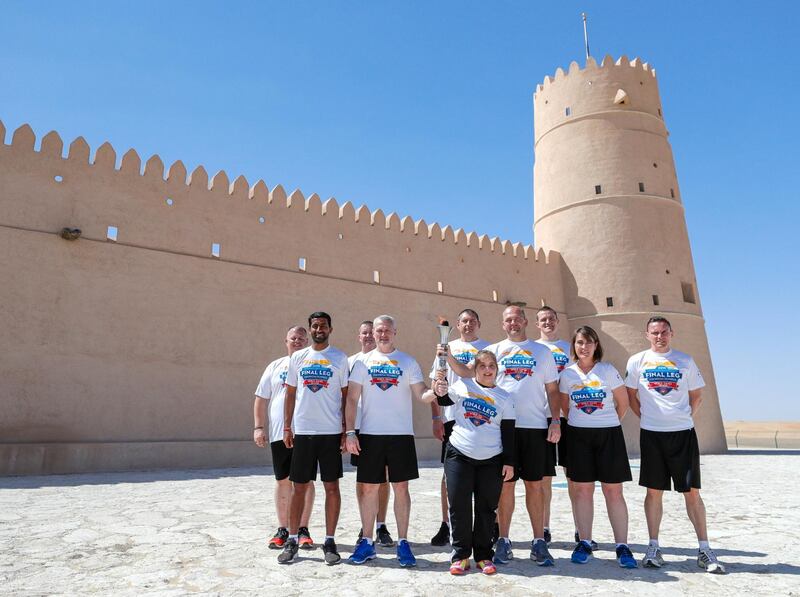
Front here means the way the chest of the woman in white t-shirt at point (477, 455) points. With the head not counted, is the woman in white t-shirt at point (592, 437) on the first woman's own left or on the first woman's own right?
on the first woman's own left

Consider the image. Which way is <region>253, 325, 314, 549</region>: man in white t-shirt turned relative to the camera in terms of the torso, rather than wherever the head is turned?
toward the camera

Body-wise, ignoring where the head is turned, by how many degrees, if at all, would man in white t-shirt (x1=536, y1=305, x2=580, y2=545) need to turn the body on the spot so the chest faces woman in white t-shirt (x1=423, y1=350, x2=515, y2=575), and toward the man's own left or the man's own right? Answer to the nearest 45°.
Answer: approximately 45° to the man's own right

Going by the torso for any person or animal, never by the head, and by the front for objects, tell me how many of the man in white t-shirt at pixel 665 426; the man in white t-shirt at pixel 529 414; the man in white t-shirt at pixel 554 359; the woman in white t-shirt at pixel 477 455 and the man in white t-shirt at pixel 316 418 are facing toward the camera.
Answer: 5

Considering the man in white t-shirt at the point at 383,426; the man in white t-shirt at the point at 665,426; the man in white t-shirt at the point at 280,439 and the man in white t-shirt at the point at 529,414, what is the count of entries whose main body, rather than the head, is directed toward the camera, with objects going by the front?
4

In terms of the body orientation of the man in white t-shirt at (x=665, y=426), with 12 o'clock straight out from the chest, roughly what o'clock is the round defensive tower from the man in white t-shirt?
The round defensive tower is roughly at 6 o'clock from the man in white t-shirt.

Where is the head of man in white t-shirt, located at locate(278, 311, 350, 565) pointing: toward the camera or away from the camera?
toward the camera

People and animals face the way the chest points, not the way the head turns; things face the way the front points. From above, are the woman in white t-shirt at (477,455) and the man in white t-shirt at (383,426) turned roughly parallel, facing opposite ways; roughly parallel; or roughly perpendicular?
roughly parallel

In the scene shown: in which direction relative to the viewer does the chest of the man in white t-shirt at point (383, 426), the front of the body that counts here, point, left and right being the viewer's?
facing the viewer

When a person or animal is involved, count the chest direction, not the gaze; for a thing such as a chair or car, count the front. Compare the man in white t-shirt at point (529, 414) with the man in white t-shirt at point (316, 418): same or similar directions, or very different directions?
same or similar directions

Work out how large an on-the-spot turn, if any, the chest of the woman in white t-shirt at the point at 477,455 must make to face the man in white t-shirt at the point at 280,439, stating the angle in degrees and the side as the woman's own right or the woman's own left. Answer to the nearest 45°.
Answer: approximately 90° to the woman's own right

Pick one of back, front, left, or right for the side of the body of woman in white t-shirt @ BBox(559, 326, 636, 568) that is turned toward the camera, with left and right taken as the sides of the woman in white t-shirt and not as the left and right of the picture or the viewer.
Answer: front
